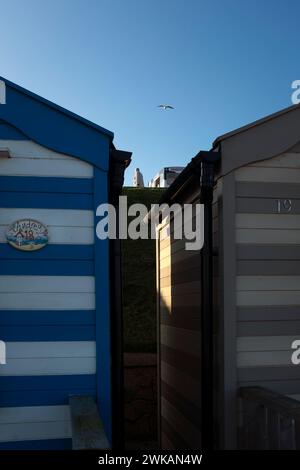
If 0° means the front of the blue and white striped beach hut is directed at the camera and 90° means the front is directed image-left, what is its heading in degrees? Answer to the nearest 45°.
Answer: approximately 0°

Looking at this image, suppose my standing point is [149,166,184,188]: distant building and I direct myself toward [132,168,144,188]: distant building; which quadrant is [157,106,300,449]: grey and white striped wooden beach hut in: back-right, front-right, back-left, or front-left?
back-left

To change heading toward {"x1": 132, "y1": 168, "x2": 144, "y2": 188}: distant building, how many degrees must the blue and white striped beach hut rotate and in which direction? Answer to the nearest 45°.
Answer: approximately 180°

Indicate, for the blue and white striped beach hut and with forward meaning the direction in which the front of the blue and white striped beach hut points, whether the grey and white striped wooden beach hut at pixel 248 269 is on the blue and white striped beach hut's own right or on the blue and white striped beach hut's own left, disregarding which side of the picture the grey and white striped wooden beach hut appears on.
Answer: on the blue and white striped beach hut's own left

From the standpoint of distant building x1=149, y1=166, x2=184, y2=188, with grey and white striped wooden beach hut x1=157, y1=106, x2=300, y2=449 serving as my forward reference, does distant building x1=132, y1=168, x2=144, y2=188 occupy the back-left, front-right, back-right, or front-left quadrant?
back-right
